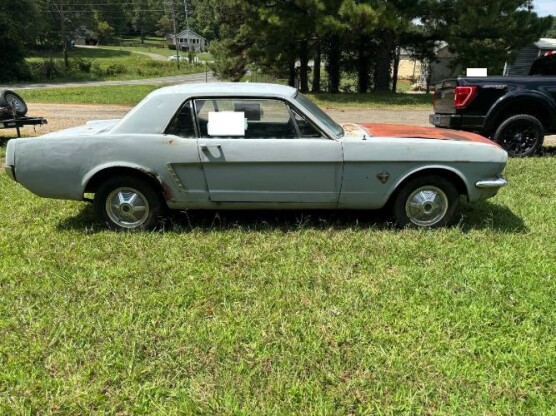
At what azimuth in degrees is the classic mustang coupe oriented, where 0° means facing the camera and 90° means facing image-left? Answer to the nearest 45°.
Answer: approximately 270°

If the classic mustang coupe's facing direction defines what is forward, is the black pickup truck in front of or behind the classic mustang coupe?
in front

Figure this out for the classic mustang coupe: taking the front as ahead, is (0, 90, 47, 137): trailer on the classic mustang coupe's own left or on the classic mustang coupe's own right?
on the classic mustang coupe's own left

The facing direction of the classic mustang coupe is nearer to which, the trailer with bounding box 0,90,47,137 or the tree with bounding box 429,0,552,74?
the tree

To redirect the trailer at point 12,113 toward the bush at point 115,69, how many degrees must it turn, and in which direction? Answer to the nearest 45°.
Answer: approximately 90° to its left

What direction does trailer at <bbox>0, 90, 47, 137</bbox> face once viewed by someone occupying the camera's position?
facing to the right of the viewer

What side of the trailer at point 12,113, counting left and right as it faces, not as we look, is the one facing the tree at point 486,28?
front

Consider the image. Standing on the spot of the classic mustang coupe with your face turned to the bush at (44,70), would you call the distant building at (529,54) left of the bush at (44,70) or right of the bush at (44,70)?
right
